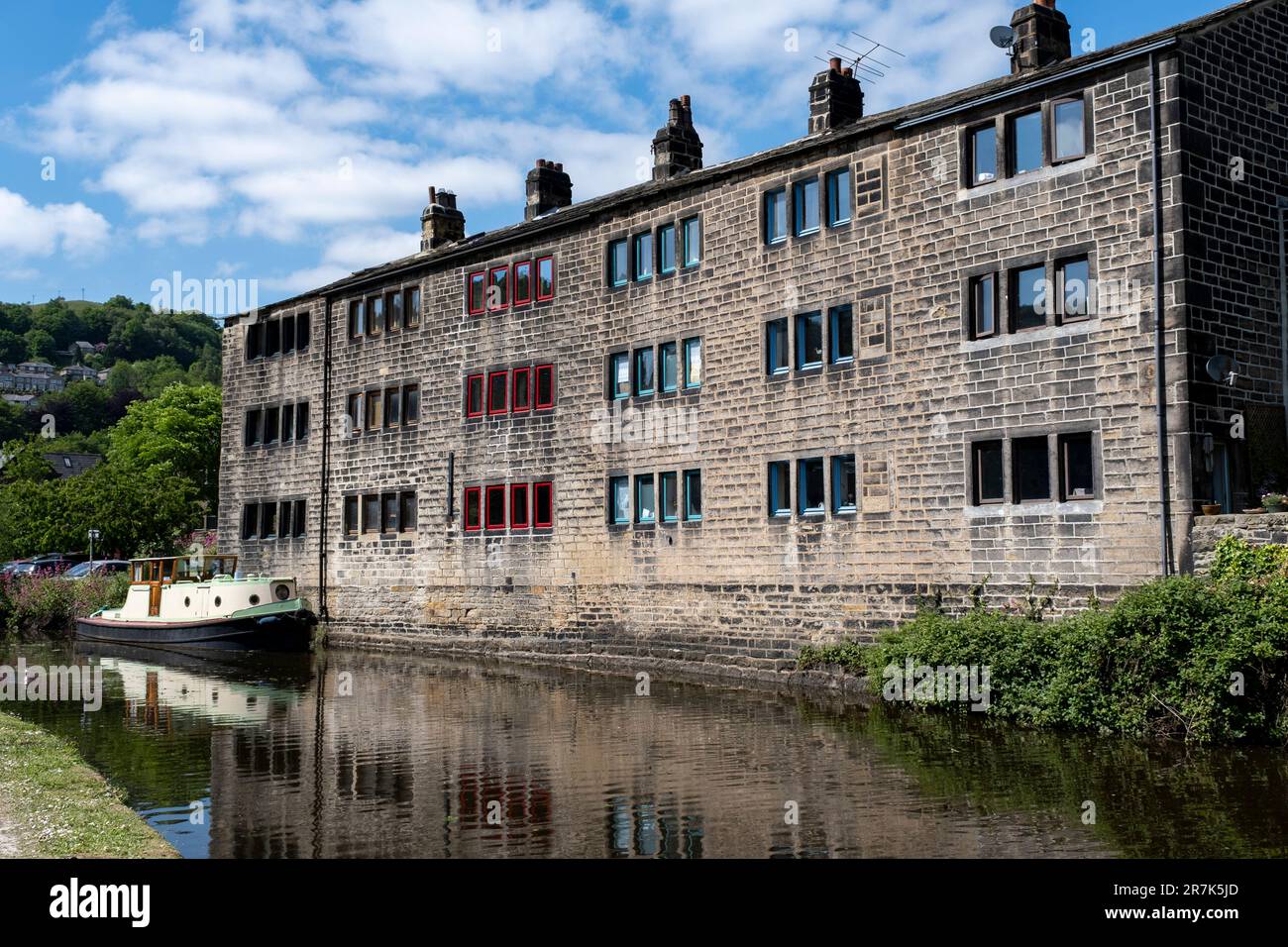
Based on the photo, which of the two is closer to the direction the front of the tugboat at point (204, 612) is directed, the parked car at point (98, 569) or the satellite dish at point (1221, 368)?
the satellite dish

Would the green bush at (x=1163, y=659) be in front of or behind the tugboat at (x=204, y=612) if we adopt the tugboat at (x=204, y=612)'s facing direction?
in front

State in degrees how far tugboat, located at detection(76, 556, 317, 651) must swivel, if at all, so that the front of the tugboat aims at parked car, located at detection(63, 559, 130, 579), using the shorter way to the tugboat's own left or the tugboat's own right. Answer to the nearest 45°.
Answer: approximately 135° to the tugboat's own left

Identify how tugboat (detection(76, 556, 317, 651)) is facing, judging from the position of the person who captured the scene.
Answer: facing the viewer and to the right of the viewer

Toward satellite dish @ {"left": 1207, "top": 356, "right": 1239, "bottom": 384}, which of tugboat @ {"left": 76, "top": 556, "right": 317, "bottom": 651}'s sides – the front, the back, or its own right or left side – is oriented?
front
